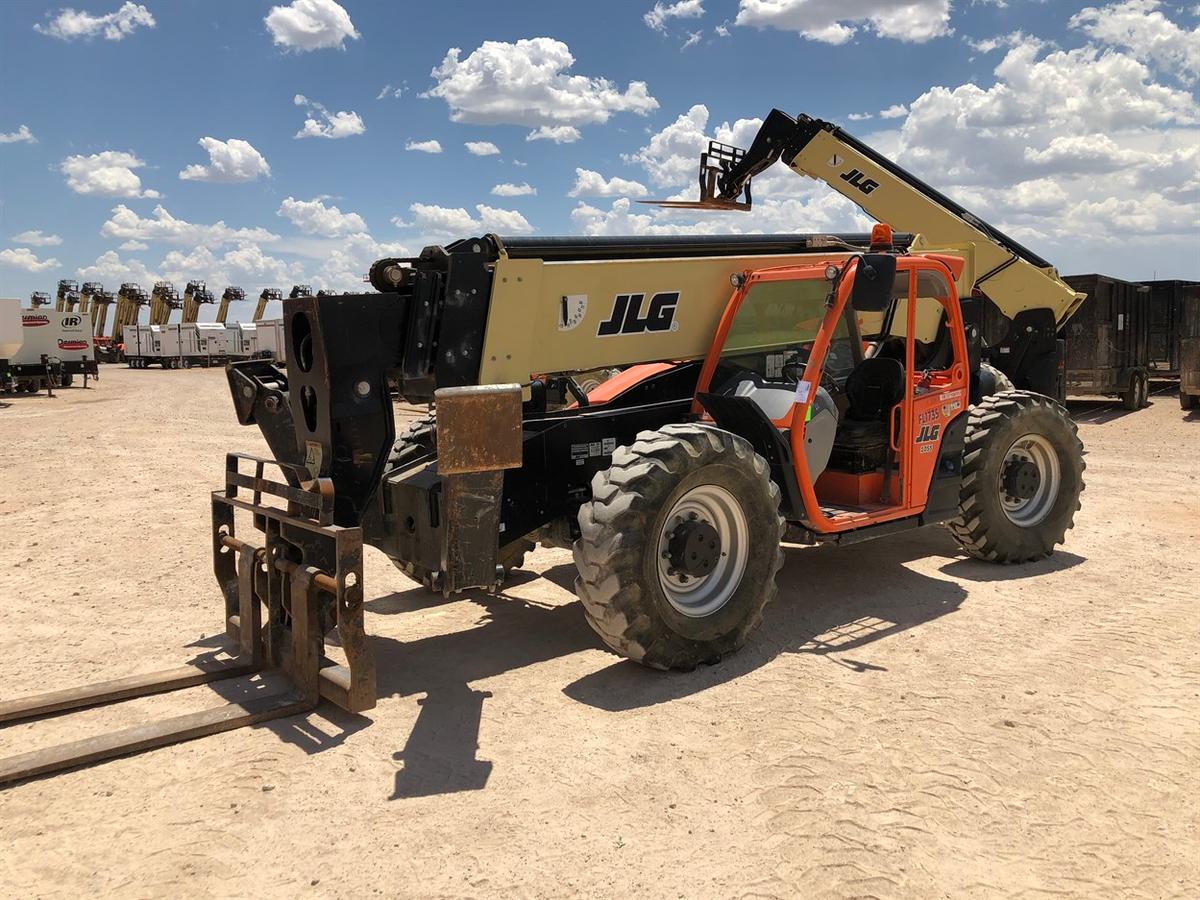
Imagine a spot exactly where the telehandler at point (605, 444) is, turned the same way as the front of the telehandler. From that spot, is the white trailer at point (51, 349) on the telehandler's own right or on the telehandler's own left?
on the telehandler's own right

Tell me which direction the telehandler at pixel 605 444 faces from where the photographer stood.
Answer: facing the viewer and to the left of the viewer

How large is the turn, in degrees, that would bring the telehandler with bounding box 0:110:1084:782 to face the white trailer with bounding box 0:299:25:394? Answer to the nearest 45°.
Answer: approximately 90° to its right
